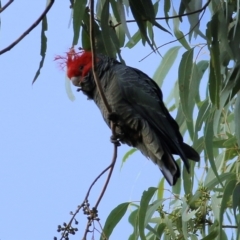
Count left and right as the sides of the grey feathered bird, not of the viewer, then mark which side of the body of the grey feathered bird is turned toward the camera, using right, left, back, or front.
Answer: left

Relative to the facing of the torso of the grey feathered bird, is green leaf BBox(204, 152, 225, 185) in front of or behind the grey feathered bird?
behind

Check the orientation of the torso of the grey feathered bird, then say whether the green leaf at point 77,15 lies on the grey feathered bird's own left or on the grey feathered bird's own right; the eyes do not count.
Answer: on the grey feathered bird's own right
